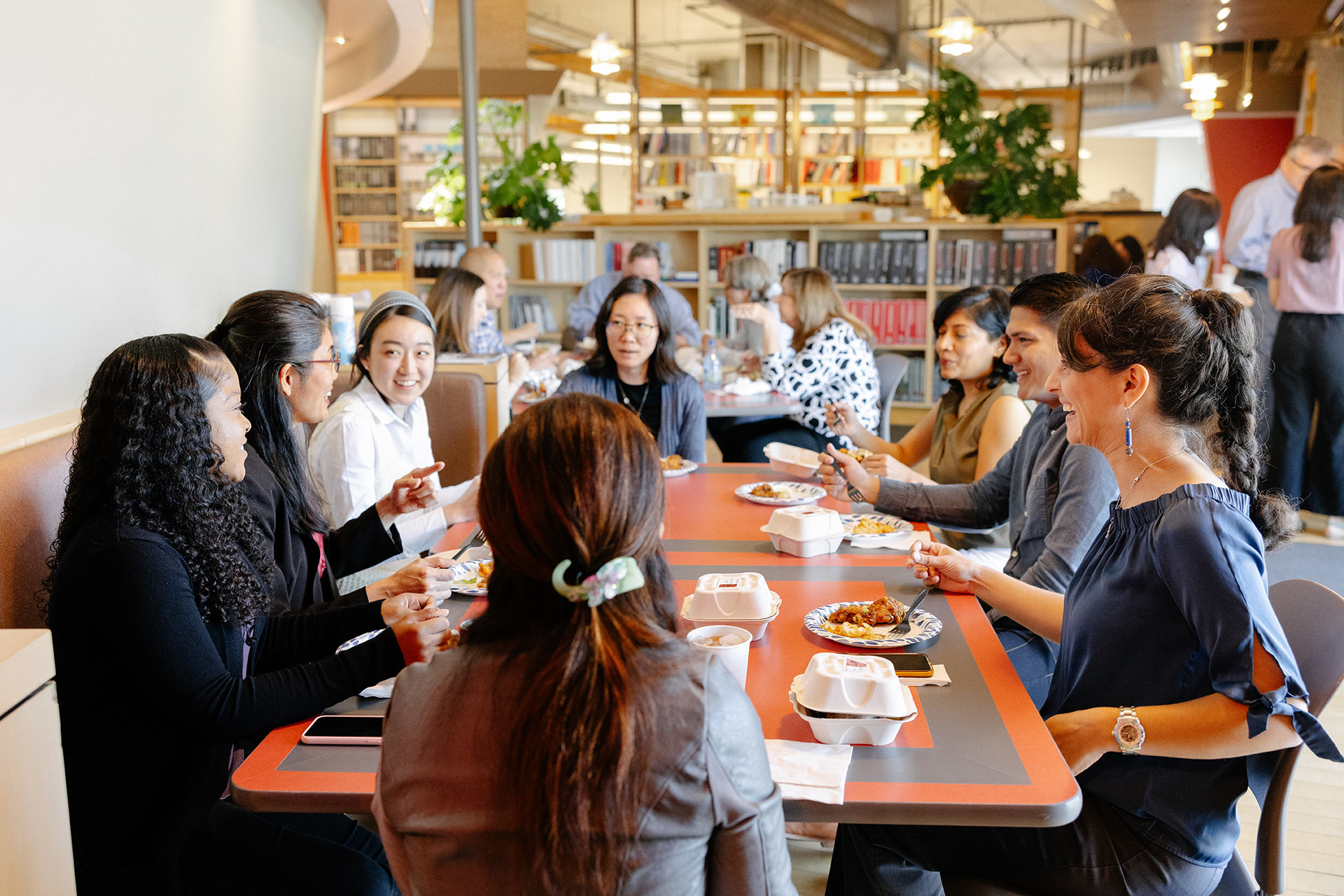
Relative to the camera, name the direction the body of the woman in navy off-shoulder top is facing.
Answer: to the viewer's left

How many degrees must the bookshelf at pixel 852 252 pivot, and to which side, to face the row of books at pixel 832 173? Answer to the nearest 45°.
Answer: approximately 180°

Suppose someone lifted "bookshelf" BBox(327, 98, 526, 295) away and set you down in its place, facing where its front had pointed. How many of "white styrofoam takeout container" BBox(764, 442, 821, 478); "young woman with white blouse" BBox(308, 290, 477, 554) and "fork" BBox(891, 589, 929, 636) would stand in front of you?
3

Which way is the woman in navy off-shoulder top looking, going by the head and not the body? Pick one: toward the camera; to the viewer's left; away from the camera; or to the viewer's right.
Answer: to the viewer's left

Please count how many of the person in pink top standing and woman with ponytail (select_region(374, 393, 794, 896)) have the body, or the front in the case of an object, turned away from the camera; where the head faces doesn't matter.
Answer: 2

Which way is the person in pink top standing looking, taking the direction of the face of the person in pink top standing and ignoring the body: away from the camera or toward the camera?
away from the camera

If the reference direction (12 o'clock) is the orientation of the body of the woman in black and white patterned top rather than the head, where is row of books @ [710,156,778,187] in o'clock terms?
The row of books is roughly at 3 o'clock from the woman in black and white patterned top.

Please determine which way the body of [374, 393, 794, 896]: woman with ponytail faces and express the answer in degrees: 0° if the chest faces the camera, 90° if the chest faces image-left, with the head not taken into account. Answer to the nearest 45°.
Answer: approximately 180°

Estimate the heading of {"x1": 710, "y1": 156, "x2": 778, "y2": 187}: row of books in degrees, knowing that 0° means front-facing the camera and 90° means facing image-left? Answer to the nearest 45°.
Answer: approximately 0°

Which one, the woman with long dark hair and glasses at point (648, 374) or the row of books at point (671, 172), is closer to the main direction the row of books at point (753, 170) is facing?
the woman with long dark hair and glasses

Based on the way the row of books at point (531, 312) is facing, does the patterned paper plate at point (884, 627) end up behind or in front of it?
in front

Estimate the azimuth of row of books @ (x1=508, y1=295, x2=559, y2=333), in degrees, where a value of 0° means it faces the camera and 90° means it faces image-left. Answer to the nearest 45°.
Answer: approximately 0°

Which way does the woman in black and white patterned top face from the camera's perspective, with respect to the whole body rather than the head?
to the viewer's left

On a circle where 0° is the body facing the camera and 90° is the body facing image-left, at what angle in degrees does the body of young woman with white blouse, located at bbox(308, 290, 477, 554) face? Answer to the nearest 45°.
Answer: approximately 315°

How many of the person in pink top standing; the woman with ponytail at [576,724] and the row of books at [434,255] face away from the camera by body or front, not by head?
2

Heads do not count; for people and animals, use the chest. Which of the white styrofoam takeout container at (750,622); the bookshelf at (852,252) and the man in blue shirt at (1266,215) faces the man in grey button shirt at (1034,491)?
the bookshelf

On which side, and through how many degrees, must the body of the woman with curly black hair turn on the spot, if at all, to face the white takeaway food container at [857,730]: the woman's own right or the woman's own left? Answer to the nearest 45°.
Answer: approximately 45° to the woman's own right

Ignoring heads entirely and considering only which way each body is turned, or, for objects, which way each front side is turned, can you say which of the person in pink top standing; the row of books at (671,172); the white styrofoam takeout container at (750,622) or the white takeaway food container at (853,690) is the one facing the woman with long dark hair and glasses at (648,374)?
the row of books

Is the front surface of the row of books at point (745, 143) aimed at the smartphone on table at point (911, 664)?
yes
